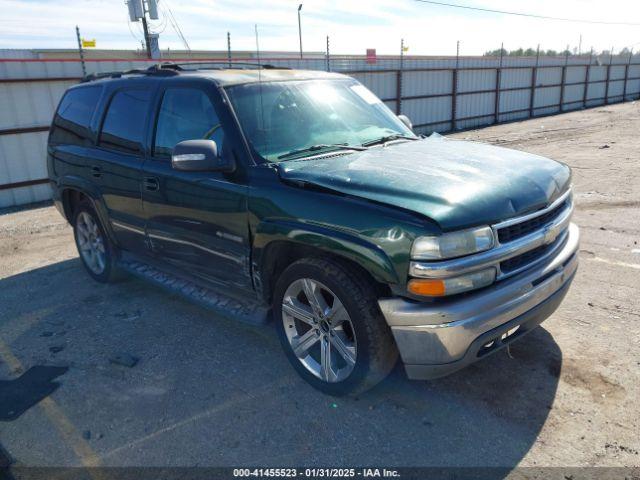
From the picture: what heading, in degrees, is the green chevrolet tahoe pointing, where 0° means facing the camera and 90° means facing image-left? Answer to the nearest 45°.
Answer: approximately 315°

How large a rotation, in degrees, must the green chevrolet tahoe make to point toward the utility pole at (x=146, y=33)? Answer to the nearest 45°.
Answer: approximately 135° to its left

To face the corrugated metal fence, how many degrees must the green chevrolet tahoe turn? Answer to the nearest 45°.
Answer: approximately 135° to its left

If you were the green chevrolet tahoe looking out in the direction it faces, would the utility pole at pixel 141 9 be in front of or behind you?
behind
